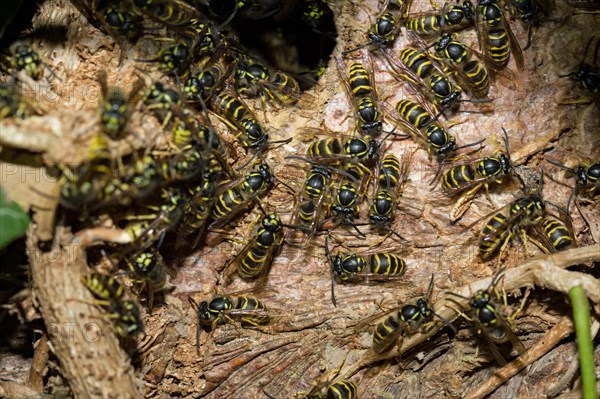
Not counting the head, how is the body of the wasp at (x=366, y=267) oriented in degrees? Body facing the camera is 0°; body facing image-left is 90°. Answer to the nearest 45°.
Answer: approximately 90°

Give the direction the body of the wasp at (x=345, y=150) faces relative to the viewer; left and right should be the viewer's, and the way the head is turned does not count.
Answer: facing to the right of the viewer

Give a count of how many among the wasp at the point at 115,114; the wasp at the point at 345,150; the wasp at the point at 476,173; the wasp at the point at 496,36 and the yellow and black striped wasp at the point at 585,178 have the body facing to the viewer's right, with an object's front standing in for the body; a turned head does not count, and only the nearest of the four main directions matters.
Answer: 2

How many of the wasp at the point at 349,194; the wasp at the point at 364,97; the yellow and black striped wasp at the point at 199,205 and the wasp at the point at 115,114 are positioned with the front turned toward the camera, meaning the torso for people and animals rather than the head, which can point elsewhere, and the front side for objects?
3

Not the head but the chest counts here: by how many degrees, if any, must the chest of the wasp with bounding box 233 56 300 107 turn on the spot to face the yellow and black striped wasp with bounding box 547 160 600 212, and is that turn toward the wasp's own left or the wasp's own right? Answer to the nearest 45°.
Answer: approximately 180°

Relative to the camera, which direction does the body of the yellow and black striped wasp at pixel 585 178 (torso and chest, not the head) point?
to the viewer's left

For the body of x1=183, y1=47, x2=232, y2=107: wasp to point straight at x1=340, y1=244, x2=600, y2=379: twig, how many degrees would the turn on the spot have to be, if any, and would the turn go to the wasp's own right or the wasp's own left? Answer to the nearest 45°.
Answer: approximately 90° to the wasp's own left

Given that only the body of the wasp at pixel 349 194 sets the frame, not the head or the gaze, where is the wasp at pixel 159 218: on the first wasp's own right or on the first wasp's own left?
on the first wasp's own right
